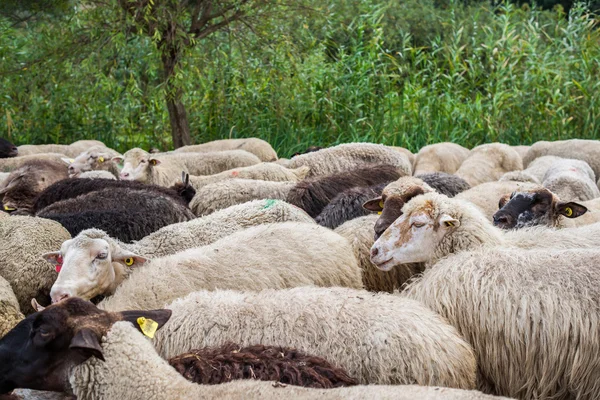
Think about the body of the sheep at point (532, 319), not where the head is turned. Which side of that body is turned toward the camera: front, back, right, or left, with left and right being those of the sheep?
left

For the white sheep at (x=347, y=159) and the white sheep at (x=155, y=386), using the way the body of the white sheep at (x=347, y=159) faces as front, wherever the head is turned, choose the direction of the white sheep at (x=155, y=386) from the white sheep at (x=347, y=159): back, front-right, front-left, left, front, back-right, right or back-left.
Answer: left

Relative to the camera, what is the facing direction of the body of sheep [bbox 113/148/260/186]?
to the viewer's left

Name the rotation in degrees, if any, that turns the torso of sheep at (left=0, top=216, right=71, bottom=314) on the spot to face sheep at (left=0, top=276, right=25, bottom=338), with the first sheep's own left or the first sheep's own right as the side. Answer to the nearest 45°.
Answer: approximately 90° to the first sheep's own left

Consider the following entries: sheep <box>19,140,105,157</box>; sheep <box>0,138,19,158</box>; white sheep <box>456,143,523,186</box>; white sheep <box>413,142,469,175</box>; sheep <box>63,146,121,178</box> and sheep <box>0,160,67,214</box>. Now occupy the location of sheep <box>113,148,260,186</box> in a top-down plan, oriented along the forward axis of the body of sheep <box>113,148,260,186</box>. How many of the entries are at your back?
2

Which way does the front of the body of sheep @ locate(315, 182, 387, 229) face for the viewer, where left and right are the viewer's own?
facing to the left of the viewer

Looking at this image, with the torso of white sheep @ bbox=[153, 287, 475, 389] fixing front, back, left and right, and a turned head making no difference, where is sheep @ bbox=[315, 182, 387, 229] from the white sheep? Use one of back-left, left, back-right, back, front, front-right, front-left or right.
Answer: right

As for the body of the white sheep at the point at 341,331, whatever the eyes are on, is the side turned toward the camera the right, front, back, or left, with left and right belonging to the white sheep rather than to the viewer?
left

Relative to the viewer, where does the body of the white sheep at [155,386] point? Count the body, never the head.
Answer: to the viewer's left

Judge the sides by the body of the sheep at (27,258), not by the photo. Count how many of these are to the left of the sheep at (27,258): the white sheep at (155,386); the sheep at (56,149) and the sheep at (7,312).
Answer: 2

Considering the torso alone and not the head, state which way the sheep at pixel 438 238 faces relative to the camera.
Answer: to the viewer's left
